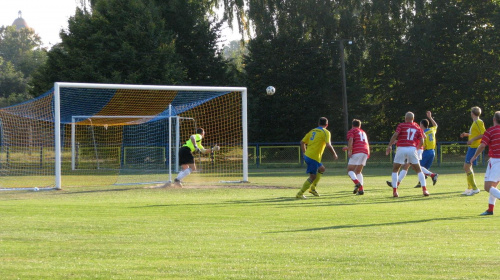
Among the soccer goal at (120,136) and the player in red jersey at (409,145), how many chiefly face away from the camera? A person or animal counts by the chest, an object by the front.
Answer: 1

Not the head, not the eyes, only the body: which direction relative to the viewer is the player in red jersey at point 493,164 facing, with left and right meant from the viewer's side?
facing away from the viewer and to the left of the viewer

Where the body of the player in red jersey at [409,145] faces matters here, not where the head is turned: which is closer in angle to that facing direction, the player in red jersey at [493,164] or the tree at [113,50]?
the tree

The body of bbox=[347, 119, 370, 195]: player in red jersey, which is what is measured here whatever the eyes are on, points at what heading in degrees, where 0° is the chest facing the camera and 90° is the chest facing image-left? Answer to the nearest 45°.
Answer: approximately 135°

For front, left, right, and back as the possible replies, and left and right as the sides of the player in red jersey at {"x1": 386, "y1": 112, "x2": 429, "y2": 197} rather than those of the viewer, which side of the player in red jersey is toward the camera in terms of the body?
back

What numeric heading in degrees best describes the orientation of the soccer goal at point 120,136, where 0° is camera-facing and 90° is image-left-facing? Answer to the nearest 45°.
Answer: approximately 315°

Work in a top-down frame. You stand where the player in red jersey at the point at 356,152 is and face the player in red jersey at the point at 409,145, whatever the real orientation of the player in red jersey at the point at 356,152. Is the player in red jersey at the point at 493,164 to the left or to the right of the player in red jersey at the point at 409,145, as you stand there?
right

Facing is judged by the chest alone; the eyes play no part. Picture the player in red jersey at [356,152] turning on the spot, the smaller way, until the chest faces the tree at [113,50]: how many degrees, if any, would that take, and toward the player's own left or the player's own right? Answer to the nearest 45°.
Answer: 0° — they already face it

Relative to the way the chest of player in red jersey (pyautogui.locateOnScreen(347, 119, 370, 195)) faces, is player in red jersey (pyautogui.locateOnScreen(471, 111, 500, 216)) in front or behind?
behind
